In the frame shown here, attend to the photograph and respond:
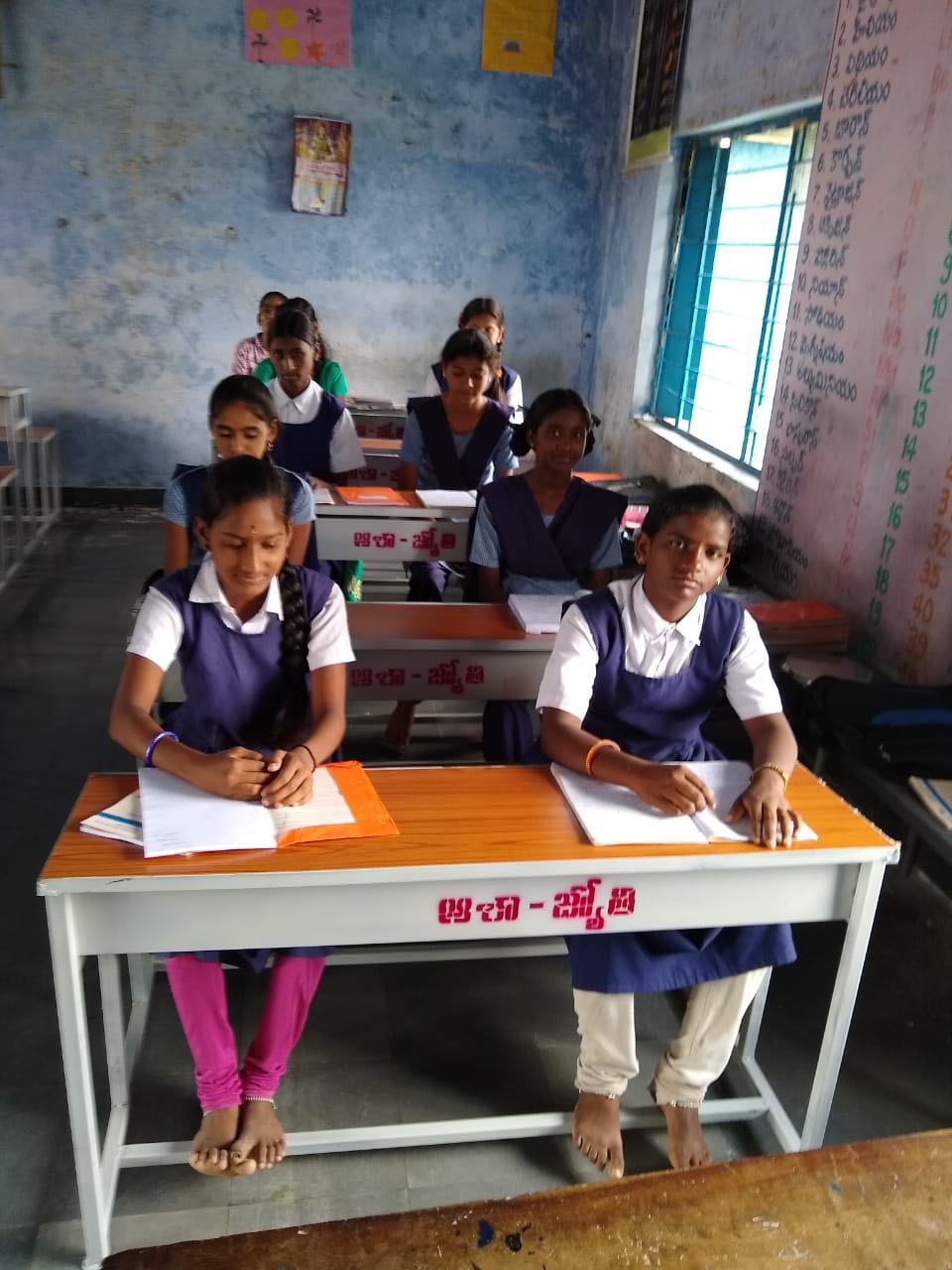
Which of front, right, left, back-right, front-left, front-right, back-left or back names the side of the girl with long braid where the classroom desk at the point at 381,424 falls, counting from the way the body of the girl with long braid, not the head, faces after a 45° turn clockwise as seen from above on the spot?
back-right

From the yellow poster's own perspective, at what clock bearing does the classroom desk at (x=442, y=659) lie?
The classroom desk is roughly at 12 o'clock from the yellow poster.

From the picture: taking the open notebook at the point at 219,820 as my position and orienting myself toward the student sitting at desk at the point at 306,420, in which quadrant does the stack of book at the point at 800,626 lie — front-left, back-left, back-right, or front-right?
front-right

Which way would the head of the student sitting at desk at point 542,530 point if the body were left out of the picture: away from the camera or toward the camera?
toward the camera

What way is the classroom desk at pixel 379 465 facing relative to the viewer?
toward the camera

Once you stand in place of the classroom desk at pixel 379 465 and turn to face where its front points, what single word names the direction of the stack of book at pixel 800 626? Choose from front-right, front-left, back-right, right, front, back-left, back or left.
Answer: front-left

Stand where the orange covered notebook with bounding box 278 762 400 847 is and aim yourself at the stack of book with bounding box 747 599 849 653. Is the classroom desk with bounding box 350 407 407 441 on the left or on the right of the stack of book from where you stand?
left

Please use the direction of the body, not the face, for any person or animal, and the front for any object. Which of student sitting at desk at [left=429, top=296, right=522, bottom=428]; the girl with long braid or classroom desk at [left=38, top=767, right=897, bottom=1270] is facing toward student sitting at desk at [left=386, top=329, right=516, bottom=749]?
student sitting at desk at [left=429, top=296, right=522, bottom=428]

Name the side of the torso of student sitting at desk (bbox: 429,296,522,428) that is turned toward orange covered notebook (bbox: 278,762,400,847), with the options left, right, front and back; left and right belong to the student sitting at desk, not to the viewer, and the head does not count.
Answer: front

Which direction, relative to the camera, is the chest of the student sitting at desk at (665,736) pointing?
toward the camera

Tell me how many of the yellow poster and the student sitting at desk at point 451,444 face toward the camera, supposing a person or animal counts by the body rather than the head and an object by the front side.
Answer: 2

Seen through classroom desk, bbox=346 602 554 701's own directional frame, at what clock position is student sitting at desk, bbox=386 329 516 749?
The student sitting at desk is roughly at 6 o'clock from the classroom desk.

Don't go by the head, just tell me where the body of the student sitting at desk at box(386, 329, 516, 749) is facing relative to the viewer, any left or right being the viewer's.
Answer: facing the viewer

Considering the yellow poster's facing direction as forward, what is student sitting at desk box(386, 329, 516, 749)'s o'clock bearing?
The student sitting at desk is roughly at 12 o'clock from the yellow poster.

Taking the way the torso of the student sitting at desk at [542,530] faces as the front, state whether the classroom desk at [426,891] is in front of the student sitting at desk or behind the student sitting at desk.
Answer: in front

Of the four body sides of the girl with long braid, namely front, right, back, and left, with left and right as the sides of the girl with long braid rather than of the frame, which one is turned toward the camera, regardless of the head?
front

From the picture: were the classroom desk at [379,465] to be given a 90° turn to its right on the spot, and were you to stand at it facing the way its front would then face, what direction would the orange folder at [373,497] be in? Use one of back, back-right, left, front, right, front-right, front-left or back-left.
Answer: left
